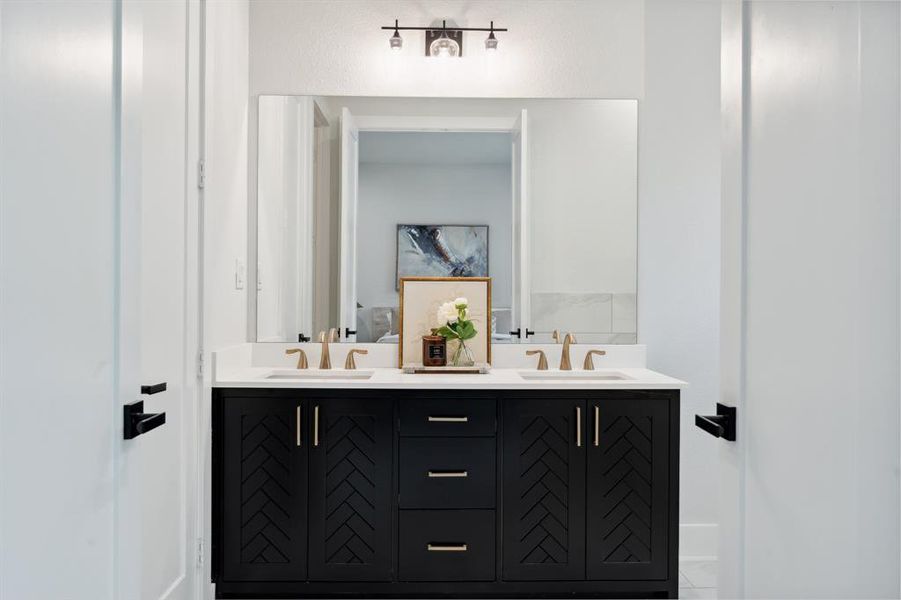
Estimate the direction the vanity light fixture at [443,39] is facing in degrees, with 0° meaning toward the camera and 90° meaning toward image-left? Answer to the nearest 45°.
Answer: approximately 0°

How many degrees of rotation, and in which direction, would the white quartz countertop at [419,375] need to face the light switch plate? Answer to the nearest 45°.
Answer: approximately 90° to its right

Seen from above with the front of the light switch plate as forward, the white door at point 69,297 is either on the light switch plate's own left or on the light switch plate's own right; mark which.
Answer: on the light switch plate's own right

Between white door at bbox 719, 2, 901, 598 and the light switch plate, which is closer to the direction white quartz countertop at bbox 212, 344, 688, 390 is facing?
the white door
